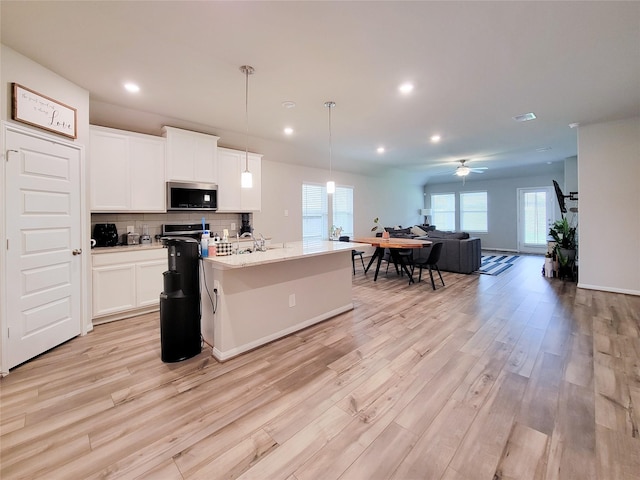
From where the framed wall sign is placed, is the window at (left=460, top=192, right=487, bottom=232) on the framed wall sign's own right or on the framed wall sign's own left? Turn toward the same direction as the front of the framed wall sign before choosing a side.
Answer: on the framed wall sign's own left

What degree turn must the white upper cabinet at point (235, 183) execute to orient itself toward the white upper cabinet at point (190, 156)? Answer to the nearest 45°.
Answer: approximately 90° to its right

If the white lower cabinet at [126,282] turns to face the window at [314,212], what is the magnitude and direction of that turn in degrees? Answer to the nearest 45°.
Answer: approximately 90° to its left

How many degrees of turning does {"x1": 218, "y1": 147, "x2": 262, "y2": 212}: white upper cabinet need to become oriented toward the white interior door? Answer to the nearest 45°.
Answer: approximately 90° to its right

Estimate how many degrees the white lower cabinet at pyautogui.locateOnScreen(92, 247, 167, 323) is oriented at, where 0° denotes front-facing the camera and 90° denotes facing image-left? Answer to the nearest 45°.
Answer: approximately 315°

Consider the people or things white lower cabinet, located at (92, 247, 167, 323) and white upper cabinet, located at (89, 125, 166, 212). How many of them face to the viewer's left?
0

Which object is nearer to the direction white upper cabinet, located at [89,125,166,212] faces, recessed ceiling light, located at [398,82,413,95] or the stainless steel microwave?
the recessed ceiling light

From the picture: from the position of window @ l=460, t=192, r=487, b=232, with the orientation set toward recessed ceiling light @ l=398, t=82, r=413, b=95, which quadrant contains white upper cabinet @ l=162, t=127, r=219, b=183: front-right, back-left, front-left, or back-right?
front-right

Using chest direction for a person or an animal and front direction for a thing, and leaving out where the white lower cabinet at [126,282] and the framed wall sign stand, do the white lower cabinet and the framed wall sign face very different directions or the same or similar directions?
same or similar directions

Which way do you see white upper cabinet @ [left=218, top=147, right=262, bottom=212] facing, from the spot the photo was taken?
facing the viewer and to the right of the viewer

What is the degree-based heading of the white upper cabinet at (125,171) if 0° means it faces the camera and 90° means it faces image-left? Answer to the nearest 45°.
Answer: approximately 315°

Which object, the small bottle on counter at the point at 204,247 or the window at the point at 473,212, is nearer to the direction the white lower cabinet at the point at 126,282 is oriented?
the small bottle on counter
